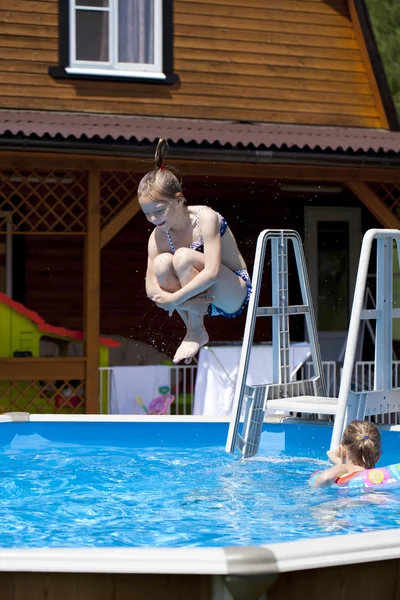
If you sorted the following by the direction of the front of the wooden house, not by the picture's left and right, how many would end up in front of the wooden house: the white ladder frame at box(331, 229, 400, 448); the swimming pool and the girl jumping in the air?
3

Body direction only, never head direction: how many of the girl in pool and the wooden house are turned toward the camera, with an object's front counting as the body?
1

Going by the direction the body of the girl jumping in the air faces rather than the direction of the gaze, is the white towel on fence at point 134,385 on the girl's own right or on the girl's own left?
on the girl's own right

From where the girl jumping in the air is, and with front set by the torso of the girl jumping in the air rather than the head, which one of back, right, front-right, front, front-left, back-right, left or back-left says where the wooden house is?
back-right

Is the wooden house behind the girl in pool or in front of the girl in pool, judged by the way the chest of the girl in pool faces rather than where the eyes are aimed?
in front

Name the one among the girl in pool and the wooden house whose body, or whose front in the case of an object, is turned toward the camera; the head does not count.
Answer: the wooden house

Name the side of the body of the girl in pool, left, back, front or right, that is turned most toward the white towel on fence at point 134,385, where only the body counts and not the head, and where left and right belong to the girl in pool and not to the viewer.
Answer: front

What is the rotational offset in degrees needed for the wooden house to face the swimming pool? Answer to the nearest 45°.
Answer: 0° — it already faces it

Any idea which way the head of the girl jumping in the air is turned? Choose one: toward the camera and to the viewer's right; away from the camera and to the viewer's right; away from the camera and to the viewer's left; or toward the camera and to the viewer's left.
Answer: toward the camera and to the viewer's left

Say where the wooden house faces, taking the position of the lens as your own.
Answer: facing the viewer

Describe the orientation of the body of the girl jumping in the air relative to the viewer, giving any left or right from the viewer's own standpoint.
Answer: facing the viewer and to the left of the viewer

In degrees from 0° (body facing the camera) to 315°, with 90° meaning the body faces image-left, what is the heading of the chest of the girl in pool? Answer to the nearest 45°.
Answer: approximately 135°
